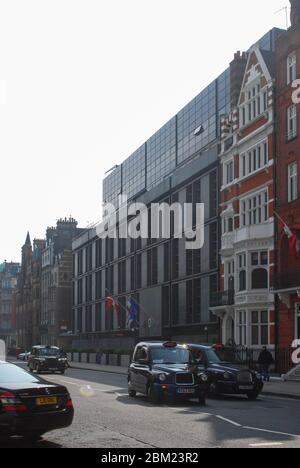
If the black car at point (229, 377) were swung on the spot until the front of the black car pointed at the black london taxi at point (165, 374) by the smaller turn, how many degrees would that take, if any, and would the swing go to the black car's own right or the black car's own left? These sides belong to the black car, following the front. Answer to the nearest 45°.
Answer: approximately 90° to the black car's own right

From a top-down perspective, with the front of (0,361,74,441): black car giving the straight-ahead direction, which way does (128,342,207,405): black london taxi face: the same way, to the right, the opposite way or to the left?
the opposite way

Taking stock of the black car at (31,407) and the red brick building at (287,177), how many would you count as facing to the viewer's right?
0

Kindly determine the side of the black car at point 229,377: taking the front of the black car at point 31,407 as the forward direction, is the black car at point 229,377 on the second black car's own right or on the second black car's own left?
on the second black car's own right

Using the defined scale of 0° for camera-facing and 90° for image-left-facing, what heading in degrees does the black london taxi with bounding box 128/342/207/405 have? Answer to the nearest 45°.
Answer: approximately 315°

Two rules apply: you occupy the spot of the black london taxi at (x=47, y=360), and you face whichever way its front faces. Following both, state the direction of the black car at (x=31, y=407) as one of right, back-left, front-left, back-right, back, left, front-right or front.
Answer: front-right

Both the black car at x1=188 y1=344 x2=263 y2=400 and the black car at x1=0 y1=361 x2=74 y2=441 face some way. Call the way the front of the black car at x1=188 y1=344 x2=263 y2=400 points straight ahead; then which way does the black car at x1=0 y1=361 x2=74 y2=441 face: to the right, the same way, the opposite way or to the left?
the opposite way

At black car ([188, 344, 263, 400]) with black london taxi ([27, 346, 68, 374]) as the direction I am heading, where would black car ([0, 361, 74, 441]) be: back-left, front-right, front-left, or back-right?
back-left
